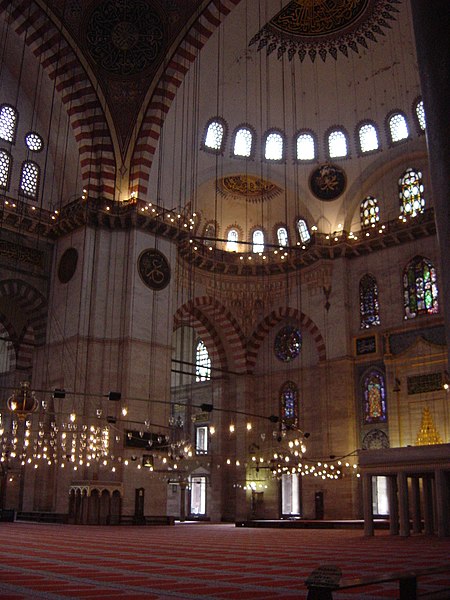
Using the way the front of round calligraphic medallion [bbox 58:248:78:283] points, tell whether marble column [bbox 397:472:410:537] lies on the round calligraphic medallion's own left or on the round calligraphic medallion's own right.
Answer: on the round calligraphic medallion's own left

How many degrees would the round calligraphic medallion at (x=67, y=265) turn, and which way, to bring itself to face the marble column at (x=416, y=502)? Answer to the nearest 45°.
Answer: approximately 90° to its left

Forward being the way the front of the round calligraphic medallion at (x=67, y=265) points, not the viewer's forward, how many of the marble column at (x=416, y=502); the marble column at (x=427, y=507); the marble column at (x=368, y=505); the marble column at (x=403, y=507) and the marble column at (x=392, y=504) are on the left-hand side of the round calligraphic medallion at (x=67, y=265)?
5

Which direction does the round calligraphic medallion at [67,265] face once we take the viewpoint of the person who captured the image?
facing the viewer and to the left of the viewer

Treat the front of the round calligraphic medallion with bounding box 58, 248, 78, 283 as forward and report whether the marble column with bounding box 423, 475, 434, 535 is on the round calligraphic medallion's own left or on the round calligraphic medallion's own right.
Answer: on the round calligraphic medallion's own left

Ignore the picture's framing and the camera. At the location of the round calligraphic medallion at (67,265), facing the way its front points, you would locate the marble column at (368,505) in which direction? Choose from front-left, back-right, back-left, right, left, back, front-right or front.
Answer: left

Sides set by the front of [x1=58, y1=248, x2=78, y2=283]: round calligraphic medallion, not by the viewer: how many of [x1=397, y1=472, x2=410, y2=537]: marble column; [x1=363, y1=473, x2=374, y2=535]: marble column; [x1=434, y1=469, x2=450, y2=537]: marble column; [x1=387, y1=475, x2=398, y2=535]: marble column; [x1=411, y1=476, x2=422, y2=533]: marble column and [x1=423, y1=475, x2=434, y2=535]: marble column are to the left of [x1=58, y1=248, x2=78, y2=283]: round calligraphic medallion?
6

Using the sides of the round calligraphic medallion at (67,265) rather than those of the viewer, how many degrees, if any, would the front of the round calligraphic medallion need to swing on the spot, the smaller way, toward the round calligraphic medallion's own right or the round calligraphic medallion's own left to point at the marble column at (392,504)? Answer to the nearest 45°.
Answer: approximately 90° to the round calligraphic medallion's own left

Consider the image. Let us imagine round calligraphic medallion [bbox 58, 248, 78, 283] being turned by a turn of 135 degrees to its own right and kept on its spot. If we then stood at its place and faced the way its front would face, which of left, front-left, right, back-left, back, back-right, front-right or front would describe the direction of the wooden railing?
back
